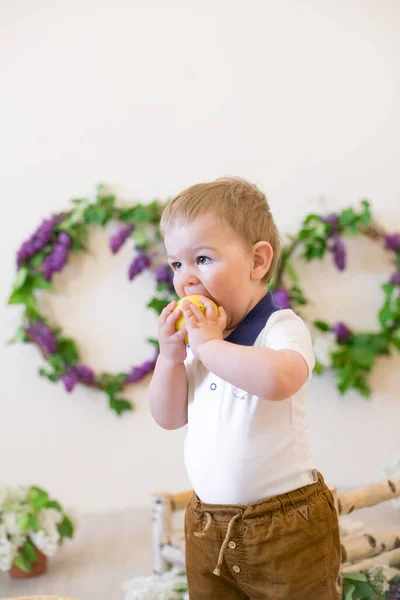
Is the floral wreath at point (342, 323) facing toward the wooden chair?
yes

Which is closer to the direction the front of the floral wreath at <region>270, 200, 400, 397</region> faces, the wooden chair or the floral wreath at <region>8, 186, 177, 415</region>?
the wooden chair

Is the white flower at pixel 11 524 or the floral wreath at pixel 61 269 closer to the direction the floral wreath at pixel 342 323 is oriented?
the white flower

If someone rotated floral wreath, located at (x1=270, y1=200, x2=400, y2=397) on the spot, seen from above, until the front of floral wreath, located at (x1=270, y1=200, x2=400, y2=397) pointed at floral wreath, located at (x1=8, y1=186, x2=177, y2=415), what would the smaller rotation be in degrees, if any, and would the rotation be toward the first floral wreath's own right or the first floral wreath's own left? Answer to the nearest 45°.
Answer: approximately 90° to the first floral wreath's own right

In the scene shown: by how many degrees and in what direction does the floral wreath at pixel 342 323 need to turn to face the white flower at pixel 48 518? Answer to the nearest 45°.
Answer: approximately 45° to its right

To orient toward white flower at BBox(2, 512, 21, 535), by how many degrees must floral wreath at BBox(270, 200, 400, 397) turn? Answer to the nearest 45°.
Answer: approximately 45° to its right

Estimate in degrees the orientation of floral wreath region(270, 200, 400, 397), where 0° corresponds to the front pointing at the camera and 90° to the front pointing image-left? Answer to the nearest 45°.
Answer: approximately 0°

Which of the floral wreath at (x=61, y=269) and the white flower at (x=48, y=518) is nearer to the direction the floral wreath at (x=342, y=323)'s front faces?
the white flower
